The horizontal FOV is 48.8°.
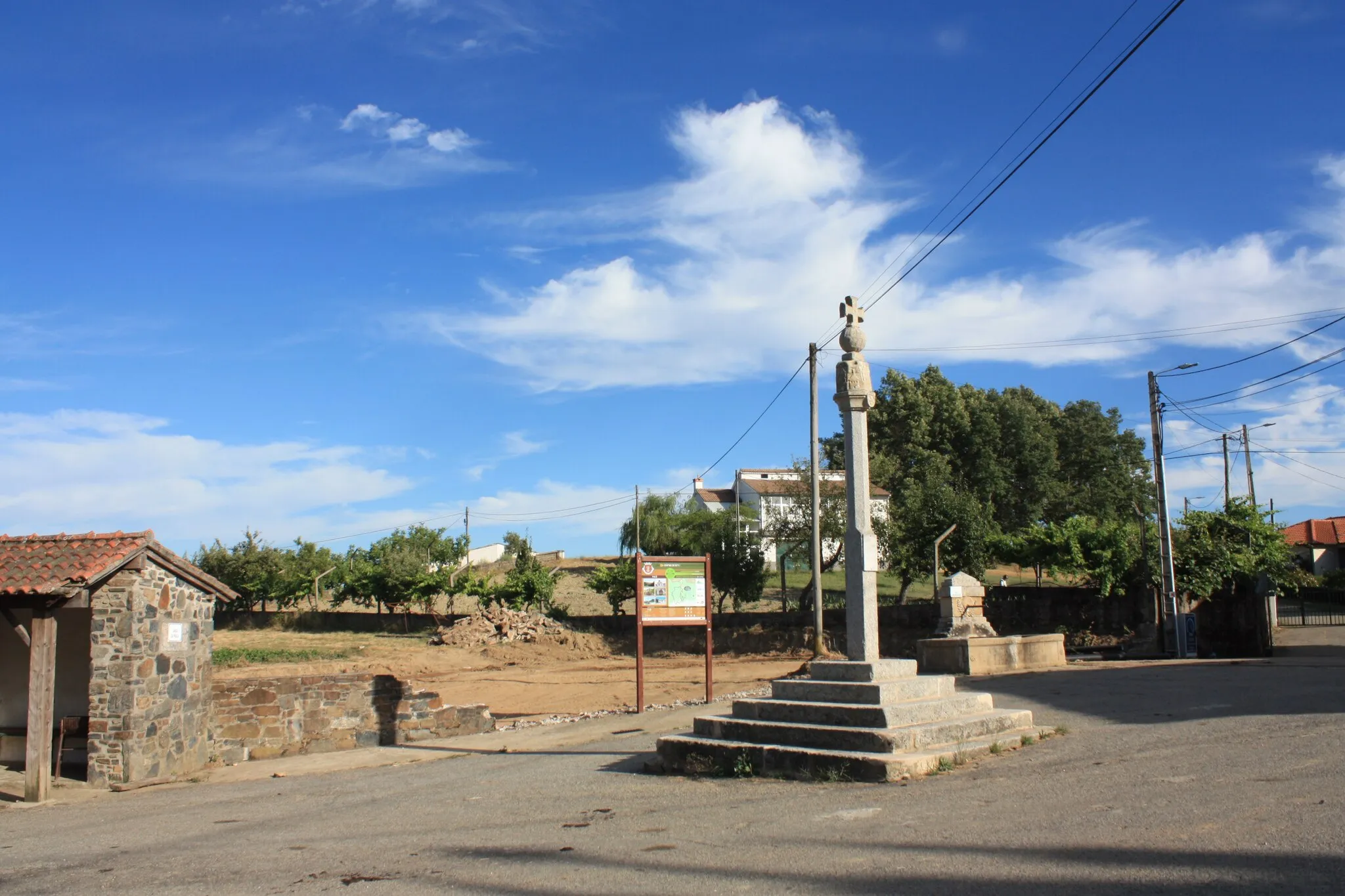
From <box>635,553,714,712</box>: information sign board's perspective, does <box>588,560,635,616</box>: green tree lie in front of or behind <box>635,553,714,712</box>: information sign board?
behind

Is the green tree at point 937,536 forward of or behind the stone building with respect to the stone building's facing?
behind

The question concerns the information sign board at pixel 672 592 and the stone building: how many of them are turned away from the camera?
0

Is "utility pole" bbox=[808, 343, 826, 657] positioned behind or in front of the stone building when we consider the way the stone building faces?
behind

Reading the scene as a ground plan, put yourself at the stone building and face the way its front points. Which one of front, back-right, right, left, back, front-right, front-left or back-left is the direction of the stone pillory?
left

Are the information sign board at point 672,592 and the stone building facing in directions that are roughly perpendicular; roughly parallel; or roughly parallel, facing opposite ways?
roughly parallel

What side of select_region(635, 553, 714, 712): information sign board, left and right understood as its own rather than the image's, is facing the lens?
front

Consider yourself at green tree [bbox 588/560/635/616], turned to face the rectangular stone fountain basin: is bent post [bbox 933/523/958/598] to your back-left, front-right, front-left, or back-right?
front-left

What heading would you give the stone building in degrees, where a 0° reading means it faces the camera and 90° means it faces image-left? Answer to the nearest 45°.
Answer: approximately 45°
